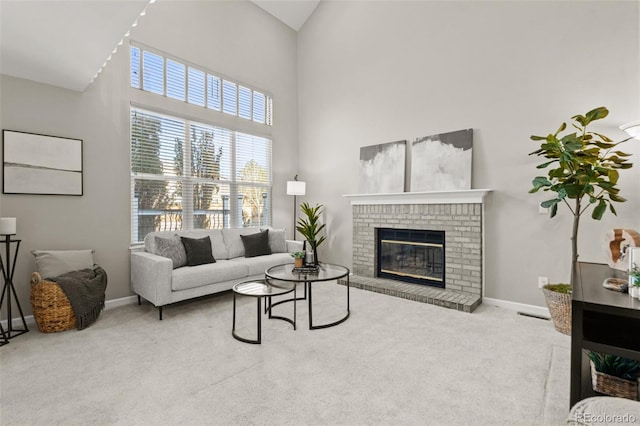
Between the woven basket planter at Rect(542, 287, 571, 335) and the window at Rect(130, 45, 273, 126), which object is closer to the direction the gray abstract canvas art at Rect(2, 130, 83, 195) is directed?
the woven basket planter

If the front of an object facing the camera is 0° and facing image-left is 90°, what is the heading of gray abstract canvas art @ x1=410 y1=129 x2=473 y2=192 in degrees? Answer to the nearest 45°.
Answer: approximately 45°

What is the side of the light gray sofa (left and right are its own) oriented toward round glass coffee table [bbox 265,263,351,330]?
front

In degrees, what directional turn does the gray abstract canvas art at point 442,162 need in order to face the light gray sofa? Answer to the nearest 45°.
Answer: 0° — it already faces it

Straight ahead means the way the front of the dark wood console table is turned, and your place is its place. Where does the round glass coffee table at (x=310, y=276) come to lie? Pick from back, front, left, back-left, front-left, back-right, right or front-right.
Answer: right

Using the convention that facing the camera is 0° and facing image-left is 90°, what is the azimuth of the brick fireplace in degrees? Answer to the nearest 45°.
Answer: approximately 45°

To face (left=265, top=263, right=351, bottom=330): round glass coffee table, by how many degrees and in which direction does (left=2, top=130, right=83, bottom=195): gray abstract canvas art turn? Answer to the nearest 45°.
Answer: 0° — it already faces it

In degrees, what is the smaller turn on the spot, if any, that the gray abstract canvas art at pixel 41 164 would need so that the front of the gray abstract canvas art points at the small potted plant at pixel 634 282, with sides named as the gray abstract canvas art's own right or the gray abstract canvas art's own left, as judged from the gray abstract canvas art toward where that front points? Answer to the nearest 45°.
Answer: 0° — it already faces it

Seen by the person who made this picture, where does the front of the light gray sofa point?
facing the viewer and to the right of the viewer

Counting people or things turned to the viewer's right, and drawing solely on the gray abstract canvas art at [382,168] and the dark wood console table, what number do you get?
0
